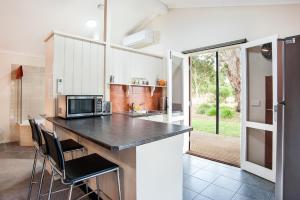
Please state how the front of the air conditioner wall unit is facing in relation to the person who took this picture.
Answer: facing the viewer and to the left of the viewer

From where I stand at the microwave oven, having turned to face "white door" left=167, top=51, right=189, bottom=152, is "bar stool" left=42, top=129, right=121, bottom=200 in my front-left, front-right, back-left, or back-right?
back-right

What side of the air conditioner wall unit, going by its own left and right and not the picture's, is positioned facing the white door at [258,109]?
left

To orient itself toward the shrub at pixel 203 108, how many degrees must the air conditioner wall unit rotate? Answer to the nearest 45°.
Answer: approximately 180°

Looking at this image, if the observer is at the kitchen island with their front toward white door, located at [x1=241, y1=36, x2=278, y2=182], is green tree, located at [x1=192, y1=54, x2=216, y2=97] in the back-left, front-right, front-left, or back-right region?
front-left

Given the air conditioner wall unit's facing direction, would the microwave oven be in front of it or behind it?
in front

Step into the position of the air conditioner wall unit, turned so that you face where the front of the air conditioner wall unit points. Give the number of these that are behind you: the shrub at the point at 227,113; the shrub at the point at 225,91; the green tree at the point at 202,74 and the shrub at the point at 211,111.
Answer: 4

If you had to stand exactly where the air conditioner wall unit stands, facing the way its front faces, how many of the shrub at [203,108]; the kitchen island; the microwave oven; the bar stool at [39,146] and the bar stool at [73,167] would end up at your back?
1

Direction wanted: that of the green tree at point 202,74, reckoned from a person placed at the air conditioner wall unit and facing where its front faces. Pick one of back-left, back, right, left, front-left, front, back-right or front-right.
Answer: back

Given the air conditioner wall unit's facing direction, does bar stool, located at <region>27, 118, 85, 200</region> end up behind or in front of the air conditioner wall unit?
in front
